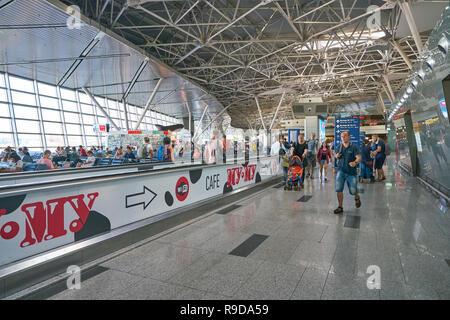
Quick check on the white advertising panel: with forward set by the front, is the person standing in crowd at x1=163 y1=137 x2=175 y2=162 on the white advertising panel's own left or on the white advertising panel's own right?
on the white advertising panel's own left

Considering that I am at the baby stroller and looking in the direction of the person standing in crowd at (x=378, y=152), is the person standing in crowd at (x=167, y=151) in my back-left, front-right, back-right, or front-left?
back-left

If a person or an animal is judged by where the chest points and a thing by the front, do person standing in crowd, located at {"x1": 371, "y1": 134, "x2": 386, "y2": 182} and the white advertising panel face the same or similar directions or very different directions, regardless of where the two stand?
very different directions

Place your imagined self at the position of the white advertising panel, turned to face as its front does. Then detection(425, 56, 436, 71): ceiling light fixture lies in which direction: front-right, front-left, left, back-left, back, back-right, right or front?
front-left

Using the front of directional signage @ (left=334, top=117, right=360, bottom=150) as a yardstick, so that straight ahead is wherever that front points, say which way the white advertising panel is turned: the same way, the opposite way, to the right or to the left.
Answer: to the left

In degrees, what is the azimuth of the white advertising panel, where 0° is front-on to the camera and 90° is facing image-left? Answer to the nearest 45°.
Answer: approximately 315°

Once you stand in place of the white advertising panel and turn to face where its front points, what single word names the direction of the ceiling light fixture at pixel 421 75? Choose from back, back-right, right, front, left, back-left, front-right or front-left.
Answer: front-left
